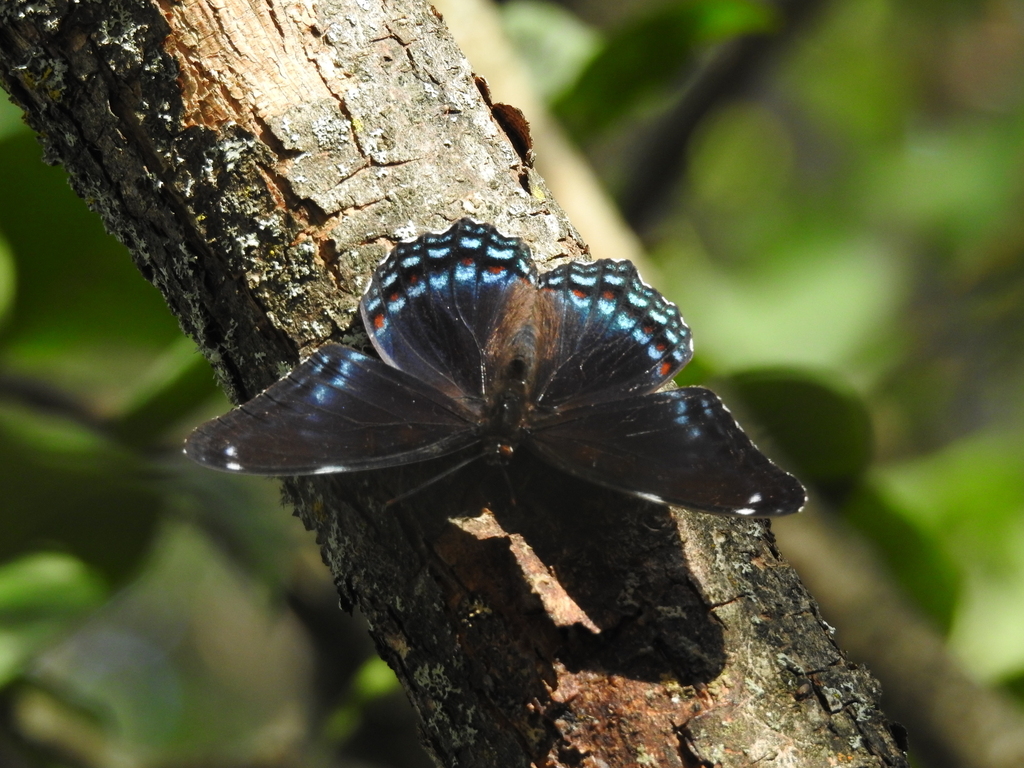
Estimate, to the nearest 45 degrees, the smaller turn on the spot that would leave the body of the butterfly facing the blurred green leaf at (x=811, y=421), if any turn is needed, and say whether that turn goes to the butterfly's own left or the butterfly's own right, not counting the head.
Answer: approximately 135° to the butterfly's own left

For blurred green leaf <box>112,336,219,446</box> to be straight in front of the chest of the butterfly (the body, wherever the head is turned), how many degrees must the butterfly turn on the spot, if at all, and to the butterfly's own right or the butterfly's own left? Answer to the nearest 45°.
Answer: approximately 135° to the butterfly's own right

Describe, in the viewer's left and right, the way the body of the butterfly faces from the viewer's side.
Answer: facing the viewer

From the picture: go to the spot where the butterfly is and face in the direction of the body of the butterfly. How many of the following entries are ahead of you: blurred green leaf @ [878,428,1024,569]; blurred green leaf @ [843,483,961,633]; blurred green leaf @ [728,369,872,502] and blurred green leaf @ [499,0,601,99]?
0

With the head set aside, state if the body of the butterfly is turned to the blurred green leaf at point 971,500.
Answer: no

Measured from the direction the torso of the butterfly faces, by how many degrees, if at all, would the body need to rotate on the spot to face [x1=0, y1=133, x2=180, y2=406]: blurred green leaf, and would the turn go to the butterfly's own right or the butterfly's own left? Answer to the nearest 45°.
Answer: approximately 135° to the butterfly's own right

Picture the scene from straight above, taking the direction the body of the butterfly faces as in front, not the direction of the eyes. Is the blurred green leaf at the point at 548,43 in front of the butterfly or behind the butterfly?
behind

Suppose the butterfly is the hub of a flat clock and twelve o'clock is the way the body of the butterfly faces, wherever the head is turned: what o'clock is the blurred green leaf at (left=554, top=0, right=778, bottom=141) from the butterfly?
The blurred green leaf is roughly at 7 o'clock from the butterfly.

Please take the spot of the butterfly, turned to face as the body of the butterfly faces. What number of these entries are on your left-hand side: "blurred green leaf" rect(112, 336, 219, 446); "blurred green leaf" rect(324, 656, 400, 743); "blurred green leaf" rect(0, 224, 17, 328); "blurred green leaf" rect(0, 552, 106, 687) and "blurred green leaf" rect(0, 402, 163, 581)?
0

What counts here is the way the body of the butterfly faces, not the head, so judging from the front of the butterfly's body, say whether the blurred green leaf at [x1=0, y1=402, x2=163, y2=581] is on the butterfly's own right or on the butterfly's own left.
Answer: on the butterfly's own right
